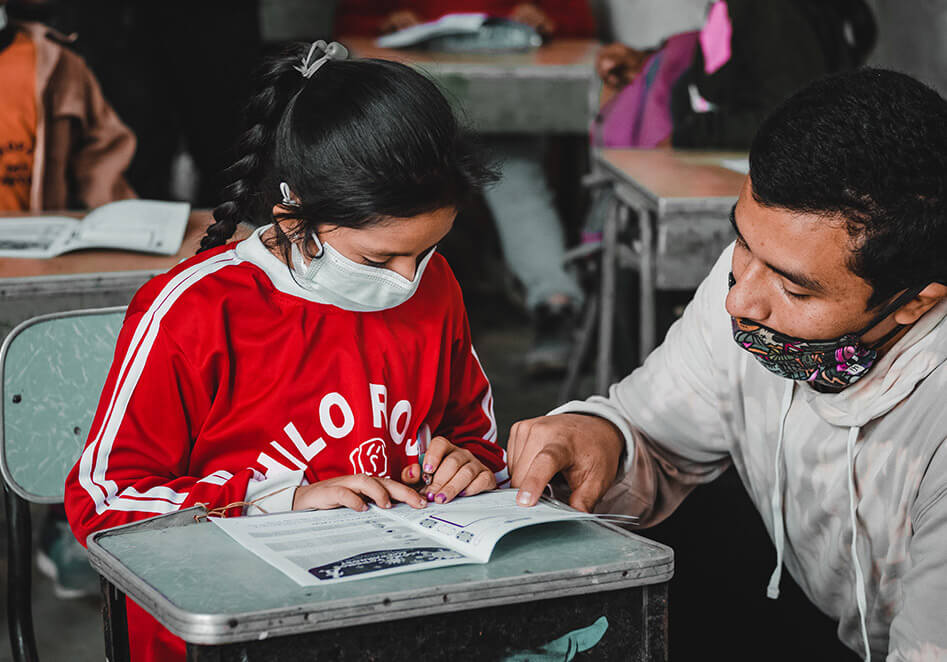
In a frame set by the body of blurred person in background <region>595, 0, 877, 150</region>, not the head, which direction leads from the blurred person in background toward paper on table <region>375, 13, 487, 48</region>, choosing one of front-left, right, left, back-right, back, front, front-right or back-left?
right

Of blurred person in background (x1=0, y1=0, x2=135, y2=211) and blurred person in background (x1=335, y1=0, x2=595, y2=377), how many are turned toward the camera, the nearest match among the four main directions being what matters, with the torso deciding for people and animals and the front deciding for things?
2

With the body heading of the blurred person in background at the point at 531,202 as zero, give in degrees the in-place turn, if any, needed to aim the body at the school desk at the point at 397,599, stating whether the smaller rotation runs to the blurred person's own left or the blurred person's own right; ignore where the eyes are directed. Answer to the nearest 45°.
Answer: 0° — they already face it

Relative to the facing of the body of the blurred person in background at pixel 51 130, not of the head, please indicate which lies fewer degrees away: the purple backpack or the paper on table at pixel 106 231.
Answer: the paper on table

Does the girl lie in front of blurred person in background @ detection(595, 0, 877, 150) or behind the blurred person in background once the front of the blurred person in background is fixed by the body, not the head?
in front

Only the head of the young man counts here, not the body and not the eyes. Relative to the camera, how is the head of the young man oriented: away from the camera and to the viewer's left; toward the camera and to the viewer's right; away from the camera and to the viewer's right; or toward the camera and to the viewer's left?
toward the camera and to the viewer's left

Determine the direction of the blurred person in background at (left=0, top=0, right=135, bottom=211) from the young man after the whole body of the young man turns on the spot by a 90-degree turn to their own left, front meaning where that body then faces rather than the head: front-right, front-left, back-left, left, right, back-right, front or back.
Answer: back

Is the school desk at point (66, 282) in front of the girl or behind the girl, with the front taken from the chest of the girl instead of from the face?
behind

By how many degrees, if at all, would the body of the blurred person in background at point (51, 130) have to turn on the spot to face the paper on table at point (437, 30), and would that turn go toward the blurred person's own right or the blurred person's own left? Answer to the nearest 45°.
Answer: approximately 135° to the blurred person's own left
